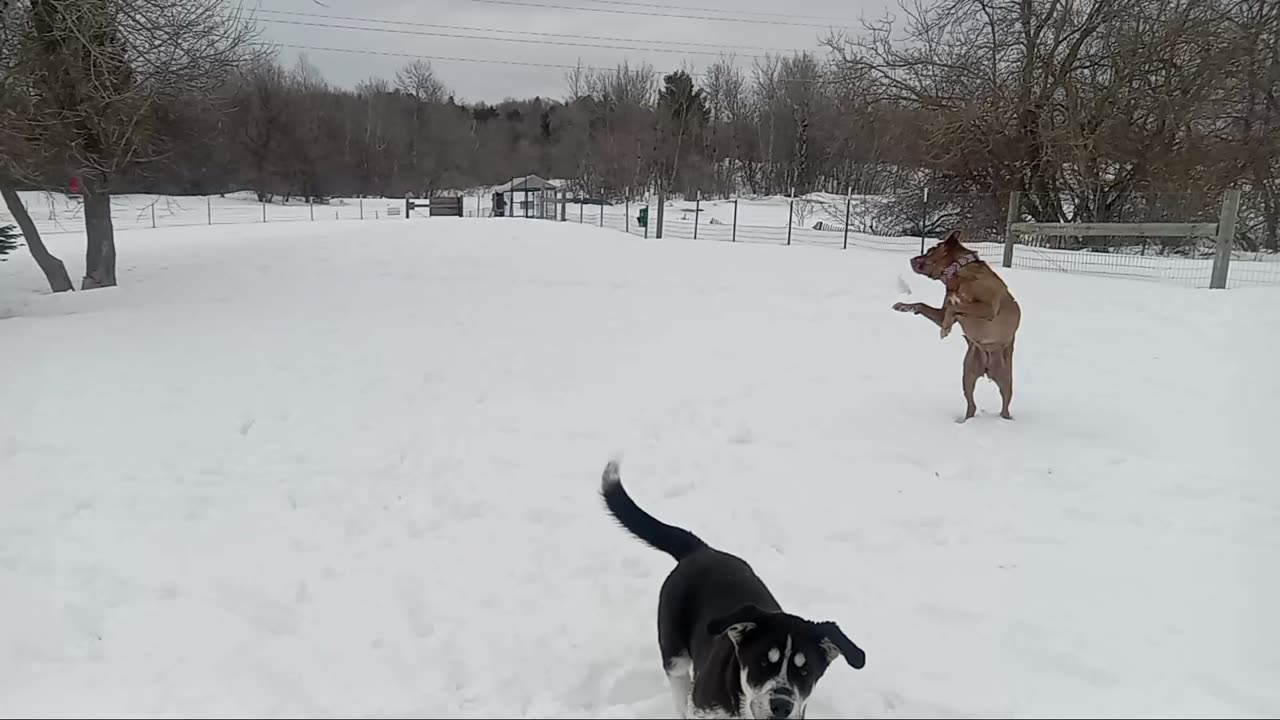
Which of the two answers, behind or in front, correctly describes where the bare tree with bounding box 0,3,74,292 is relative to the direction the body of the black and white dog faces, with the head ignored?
behind

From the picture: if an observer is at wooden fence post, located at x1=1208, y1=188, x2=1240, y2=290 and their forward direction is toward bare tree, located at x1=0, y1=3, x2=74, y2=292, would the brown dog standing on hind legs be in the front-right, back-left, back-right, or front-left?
front-left

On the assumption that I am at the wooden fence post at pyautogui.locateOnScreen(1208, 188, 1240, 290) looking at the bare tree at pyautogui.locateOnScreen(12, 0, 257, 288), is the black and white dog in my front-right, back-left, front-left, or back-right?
front-left

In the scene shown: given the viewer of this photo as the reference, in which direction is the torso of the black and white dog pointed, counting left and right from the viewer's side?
facing the viewer and to the right of the viewer

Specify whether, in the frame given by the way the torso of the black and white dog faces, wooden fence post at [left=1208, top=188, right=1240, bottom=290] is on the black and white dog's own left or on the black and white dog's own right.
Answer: on the black and white dog's own left

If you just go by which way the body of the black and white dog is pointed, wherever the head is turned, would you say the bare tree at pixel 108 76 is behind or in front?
behind

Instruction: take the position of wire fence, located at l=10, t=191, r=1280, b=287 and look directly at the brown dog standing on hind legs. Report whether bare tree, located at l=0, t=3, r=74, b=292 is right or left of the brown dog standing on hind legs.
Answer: right
